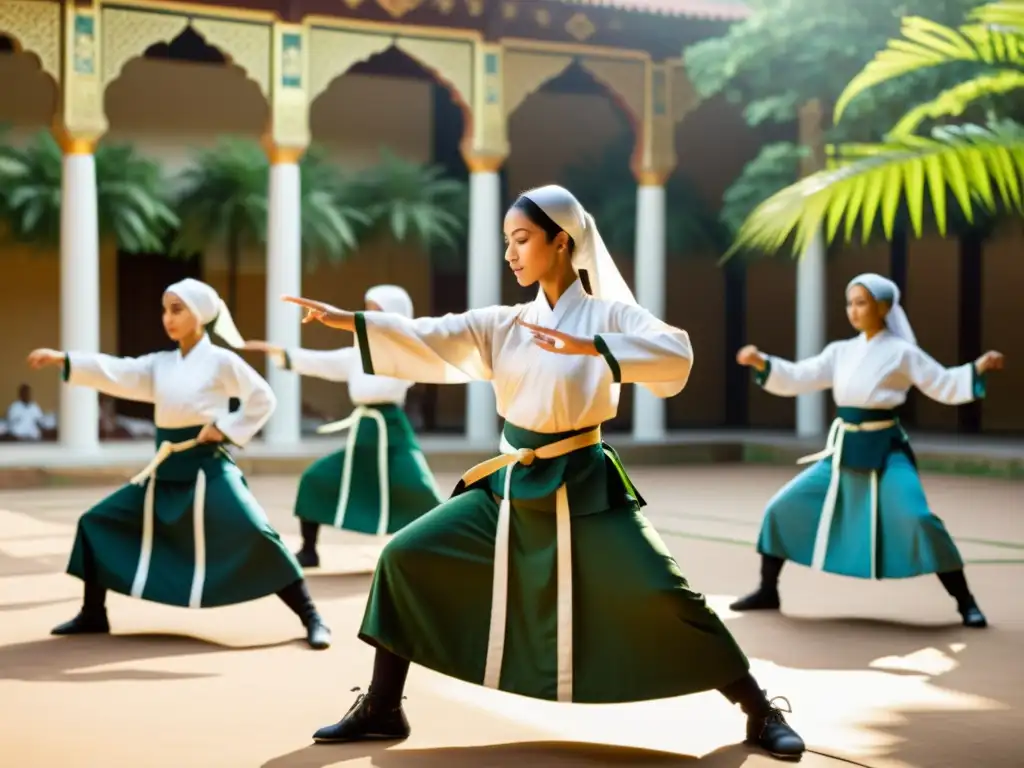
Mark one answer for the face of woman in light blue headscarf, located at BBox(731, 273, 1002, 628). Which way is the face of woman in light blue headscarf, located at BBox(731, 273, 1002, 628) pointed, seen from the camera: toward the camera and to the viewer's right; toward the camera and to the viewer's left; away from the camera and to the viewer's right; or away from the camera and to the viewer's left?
toward the camera and to the viewer's left

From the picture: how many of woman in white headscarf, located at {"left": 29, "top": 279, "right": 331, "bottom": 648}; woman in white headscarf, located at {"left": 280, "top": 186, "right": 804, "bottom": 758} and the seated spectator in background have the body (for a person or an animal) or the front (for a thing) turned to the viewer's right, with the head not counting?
0

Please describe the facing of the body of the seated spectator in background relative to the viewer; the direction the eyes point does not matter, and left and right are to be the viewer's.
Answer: facing the viewer

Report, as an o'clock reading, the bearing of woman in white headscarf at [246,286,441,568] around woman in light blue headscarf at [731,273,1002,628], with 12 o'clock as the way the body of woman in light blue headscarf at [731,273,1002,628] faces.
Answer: woman in white headscarf at [246,286,441,568] is roughly at 2 o'clock from woman in light blue headscarf at [731,273,1002,628].

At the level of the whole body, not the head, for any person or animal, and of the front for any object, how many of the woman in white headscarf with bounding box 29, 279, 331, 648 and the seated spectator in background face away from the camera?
0

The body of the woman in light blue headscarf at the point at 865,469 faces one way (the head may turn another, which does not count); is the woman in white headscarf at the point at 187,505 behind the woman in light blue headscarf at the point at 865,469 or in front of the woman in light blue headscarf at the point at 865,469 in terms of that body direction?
in front

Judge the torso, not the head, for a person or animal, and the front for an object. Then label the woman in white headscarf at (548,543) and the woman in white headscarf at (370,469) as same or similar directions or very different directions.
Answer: same or similar directions

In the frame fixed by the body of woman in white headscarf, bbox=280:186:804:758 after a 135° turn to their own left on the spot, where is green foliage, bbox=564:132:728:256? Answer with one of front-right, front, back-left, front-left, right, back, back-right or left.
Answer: left

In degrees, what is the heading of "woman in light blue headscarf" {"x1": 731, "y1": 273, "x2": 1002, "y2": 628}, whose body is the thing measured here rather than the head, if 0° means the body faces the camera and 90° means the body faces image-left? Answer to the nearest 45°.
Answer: approximately 45°

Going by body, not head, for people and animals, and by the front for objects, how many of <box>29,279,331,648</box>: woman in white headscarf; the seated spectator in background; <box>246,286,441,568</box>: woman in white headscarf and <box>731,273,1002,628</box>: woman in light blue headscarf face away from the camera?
0

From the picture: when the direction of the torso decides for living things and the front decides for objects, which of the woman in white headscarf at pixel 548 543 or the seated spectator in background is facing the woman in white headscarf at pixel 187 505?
the seated spectator in background

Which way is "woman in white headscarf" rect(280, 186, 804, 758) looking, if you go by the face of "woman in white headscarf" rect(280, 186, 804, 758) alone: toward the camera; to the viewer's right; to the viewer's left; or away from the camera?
to the viewer's left

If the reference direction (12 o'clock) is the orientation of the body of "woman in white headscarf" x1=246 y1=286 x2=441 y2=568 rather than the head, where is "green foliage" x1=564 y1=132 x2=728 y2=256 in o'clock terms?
The green foliage is roughly at 5 o'clock from the woman in white headscarf.

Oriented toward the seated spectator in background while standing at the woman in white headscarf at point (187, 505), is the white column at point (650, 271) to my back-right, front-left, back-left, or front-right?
front-right

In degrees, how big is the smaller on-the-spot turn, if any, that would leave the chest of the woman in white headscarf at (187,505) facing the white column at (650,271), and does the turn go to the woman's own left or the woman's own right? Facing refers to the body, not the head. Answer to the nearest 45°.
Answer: approximately 180°

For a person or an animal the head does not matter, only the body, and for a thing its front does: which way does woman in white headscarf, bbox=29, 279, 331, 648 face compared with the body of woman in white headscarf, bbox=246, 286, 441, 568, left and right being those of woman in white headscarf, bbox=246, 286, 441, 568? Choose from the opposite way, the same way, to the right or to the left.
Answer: the same way

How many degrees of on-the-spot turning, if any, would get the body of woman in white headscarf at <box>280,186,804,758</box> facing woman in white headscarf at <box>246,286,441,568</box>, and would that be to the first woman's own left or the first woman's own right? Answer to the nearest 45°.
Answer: approximately 135° to the first woman's own right

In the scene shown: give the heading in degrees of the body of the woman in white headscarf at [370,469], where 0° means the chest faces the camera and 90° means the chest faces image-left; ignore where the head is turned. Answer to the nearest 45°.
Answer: approximately 45°

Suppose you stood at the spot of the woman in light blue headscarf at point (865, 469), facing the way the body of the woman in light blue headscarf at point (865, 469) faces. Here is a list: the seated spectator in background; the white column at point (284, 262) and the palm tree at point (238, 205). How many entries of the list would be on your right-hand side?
3

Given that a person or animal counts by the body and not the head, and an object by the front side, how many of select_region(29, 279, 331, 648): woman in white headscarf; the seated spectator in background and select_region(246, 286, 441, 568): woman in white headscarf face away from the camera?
0

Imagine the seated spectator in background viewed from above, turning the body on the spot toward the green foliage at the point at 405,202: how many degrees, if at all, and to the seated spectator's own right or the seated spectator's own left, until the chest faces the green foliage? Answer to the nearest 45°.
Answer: approximately 90° to the seated spectator's own left

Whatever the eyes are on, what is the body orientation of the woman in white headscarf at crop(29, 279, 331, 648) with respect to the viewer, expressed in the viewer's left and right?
facing the viewer and to the left of the viewer

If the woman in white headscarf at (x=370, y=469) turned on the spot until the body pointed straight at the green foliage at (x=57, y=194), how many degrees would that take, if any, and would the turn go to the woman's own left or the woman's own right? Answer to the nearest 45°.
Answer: approximately 135° to the woman's own right
